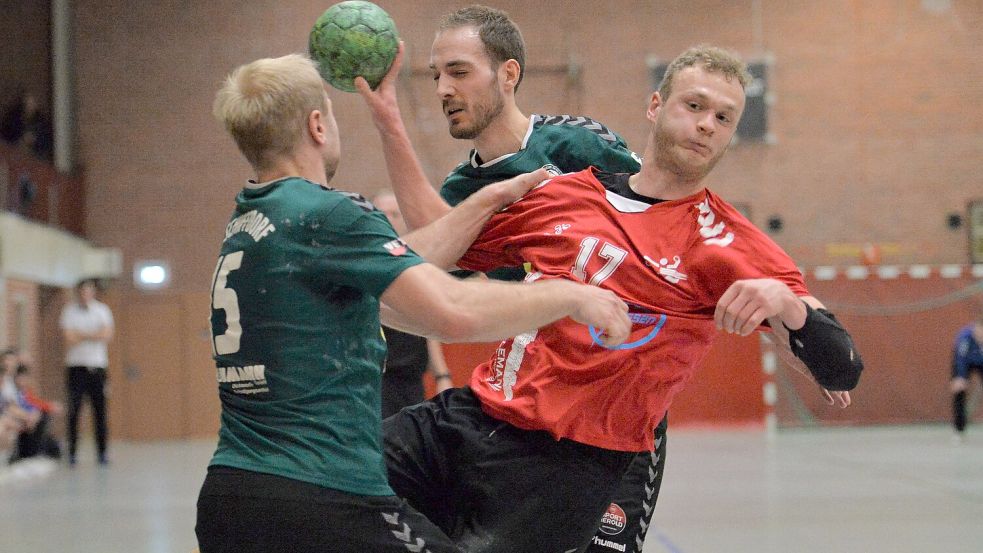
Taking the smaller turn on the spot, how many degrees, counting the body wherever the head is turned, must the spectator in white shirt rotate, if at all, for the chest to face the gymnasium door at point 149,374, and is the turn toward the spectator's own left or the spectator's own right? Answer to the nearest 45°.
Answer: approximately 180°

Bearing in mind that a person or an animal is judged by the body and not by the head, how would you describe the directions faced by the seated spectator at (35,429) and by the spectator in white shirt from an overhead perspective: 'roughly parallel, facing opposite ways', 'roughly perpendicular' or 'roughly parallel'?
roughly perpendicular

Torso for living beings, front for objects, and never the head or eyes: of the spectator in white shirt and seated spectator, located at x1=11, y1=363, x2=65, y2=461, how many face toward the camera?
1

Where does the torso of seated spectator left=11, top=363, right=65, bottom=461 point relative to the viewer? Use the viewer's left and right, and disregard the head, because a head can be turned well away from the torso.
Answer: facing to the right of the viewer

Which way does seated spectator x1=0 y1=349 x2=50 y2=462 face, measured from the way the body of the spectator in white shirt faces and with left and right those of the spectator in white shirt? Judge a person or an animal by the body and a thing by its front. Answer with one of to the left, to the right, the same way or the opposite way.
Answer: to the left

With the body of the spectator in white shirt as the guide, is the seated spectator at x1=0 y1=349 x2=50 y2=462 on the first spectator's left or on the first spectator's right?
on the first spectator's right

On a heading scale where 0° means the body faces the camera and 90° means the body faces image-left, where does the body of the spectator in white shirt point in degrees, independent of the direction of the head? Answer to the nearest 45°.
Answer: approximately 0°
